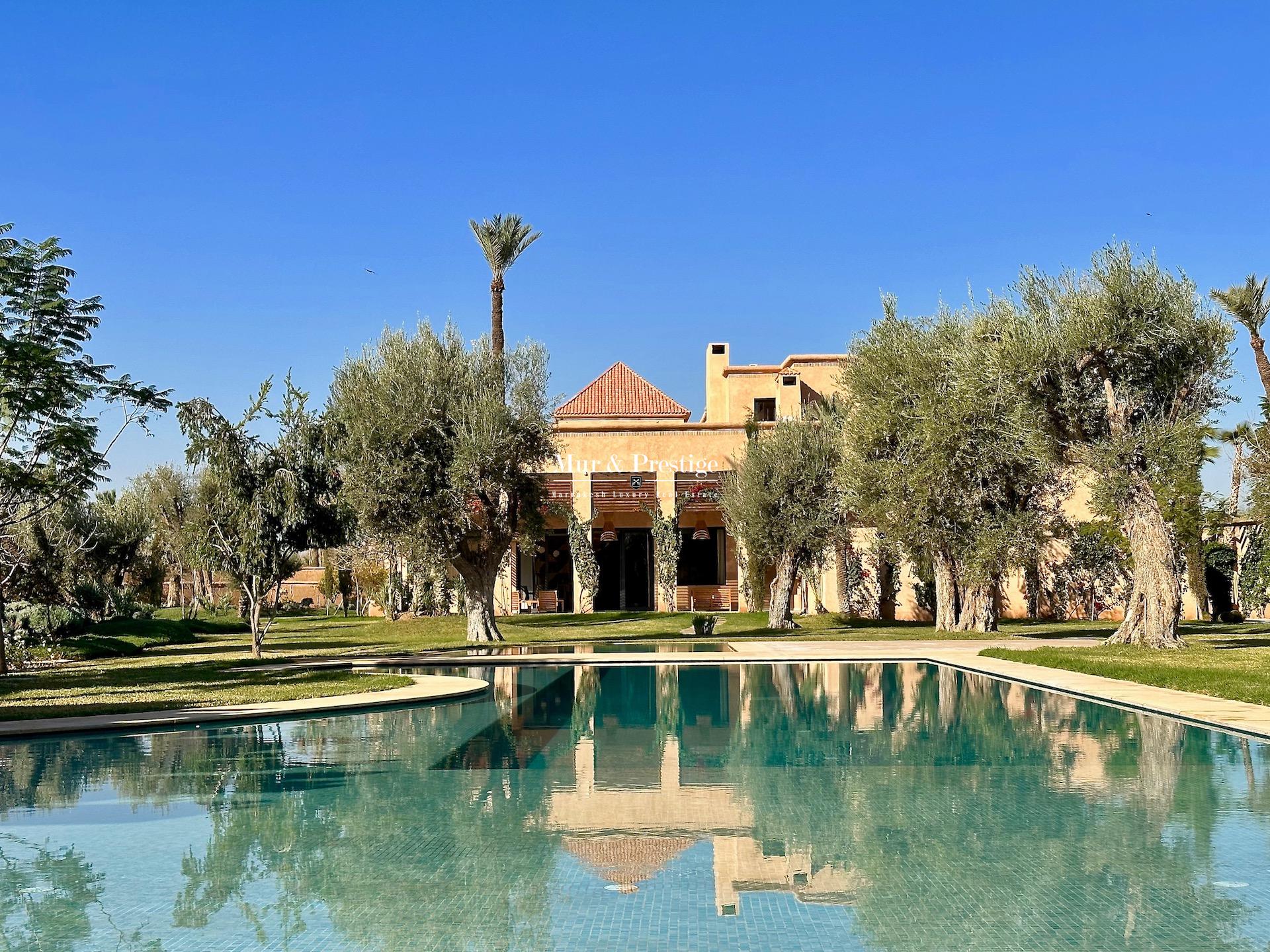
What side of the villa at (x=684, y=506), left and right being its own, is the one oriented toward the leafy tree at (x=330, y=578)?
right

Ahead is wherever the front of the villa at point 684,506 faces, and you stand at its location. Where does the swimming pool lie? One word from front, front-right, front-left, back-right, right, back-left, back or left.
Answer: front

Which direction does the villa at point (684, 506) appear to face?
toward the camera

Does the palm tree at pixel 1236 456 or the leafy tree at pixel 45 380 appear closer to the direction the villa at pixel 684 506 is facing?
the leafy tree

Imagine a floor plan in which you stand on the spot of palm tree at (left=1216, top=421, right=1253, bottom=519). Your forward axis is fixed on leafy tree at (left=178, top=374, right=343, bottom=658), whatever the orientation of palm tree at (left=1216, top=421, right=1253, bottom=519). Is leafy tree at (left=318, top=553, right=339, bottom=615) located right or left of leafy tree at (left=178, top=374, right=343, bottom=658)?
right

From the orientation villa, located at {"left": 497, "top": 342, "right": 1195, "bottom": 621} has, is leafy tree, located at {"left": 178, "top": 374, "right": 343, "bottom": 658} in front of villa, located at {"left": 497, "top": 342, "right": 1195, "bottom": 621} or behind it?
in front

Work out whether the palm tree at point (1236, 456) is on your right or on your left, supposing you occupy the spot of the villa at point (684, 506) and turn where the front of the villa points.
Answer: on your left

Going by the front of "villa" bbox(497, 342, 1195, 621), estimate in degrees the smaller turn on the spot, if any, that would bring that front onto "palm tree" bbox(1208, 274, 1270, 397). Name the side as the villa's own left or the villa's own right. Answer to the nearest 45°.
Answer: approximately 90° to the villa's own left

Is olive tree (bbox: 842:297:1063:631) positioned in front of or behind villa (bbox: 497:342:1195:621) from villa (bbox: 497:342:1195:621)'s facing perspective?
in front
